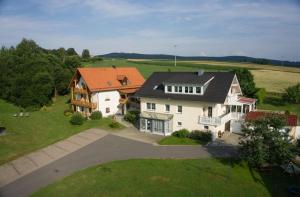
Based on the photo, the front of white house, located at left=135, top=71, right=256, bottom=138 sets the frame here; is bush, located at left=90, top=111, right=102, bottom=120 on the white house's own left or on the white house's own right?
on the white house's own right

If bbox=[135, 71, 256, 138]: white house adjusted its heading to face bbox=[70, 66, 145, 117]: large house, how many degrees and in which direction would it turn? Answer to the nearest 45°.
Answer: approximately 135° to its right

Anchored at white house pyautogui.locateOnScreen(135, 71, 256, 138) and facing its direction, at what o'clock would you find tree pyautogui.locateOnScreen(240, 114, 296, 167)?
The tree is roughly at 11 o'clock from the white house.

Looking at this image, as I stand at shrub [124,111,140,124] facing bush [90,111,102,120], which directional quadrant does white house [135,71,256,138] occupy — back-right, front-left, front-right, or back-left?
back-left

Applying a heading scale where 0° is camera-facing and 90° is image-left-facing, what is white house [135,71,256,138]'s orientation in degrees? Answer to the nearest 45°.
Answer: approximately 0°

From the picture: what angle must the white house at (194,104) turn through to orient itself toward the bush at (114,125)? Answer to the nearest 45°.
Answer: approximately 90° to its right

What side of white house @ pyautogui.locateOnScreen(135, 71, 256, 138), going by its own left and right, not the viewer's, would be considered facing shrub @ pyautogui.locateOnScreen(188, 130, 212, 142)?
front

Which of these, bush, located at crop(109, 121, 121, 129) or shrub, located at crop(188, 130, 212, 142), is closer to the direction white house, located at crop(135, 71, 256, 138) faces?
the shrub
